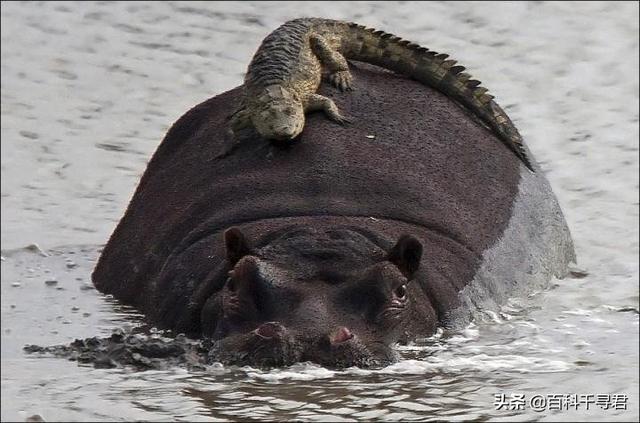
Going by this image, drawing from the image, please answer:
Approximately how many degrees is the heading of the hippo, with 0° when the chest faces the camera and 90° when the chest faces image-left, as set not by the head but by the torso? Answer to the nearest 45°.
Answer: approximately 0°

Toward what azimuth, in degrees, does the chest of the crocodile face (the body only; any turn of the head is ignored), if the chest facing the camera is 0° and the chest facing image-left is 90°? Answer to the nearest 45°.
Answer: approximately 0°
